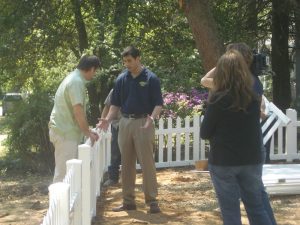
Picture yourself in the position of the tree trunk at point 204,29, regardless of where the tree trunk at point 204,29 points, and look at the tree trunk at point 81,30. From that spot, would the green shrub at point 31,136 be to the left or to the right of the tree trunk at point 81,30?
left

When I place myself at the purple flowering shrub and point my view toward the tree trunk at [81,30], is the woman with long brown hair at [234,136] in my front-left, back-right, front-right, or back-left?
back-left

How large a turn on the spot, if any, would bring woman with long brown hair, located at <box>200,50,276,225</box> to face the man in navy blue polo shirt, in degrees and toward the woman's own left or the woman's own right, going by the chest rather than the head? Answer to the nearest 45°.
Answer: approximately 45° to the woman's own left

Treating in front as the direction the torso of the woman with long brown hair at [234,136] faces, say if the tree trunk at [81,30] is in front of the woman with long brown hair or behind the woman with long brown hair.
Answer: in front

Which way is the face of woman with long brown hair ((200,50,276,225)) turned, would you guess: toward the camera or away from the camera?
away from the camera

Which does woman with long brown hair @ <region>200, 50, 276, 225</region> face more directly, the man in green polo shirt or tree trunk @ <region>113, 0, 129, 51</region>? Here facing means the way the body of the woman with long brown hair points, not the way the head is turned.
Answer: the tree trunk

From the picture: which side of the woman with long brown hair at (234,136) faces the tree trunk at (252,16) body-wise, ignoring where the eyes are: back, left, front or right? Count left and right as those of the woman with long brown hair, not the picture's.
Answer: front

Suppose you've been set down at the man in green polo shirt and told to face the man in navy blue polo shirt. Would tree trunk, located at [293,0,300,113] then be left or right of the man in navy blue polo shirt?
left

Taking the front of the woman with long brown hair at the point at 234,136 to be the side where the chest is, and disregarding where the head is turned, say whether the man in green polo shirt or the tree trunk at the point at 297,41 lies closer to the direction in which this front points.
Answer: the tree trunk

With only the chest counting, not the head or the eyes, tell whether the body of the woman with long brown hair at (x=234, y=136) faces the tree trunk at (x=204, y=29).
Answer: yes

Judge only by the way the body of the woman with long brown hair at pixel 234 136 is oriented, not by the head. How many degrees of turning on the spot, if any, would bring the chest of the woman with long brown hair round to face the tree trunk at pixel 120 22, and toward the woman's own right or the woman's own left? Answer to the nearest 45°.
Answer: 0° — they already face it

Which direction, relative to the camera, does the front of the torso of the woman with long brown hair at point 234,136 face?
away from the camera

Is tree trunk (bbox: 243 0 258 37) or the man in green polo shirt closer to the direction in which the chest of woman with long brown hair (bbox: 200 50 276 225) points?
the tree trunk

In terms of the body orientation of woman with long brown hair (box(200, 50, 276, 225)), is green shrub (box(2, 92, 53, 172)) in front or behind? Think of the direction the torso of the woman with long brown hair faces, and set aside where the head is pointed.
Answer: in front

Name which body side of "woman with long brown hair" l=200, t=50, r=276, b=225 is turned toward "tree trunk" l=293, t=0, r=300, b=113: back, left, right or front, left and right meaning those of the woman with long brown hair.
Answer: front
